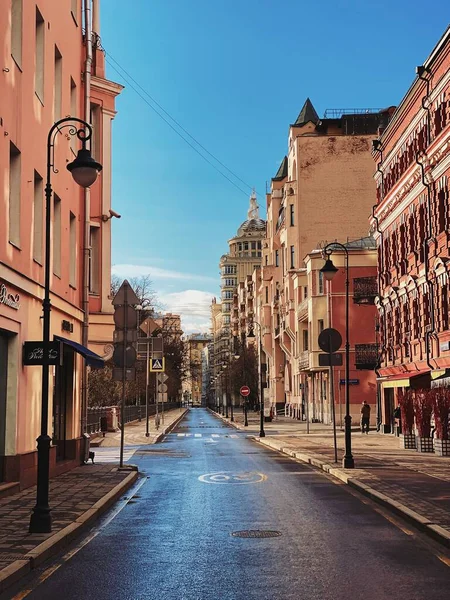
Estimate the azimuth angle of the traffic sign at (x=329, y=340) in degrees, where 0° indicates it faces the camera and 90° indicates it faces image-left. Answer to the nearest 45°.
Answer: approximately 180°

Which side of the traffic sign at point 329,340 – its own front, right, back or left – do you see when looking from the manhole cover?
back

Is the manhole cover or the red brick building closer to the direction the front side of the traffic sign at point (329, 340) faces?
the red brick building
